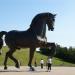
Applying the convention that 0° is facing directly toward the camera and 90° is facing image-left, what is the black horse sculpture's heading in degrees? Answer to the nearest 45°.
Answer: approximately 270°
